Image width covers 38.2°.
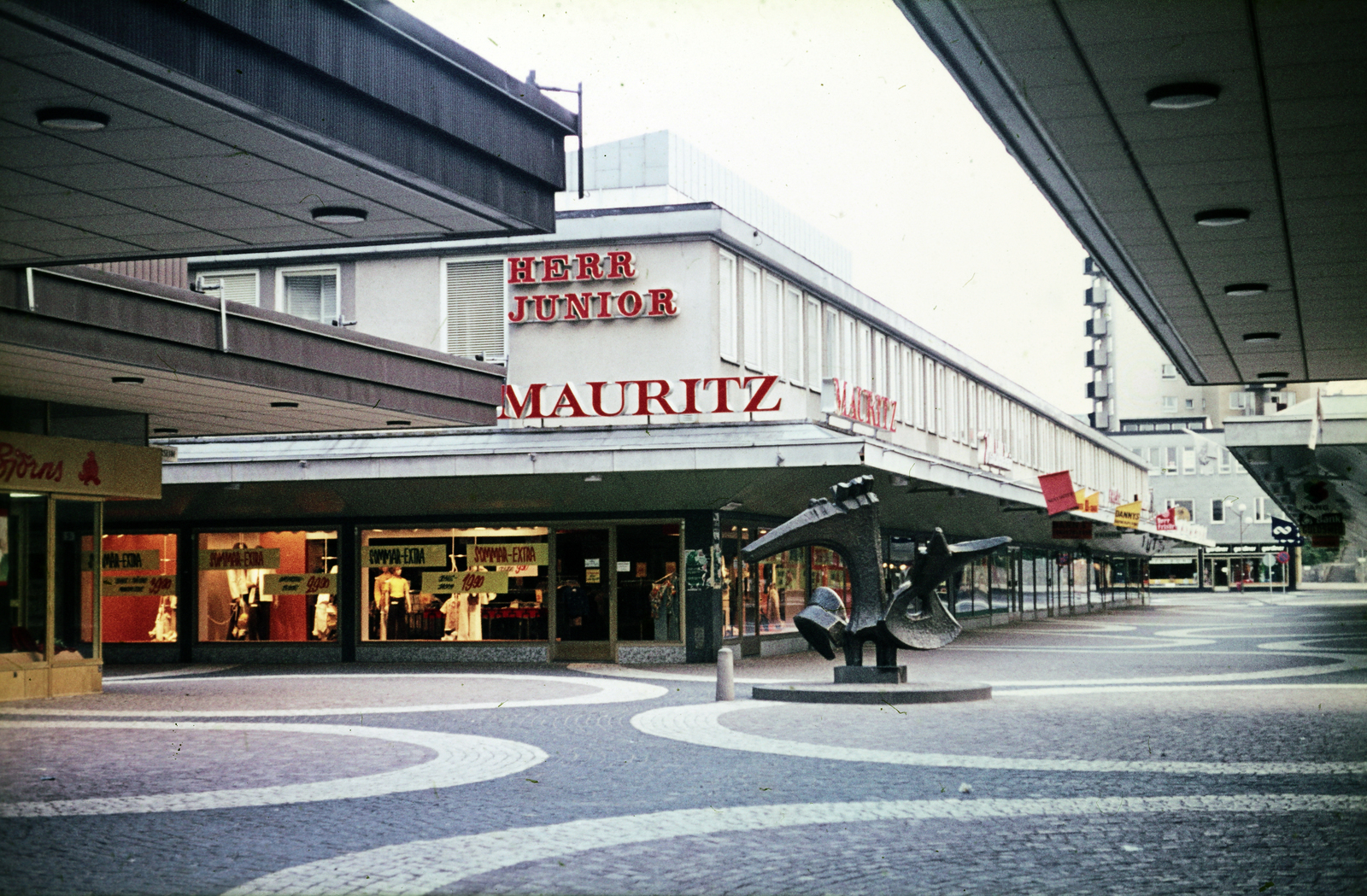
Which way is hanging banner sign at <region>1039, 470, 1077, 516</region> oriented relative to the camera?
toward the camera

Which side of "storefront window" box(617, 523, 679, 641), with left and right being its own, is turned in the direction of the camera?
front

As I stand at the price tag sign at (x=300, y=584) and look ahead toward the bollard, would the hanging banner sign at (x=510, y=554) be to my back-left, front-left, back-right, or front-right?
front-left

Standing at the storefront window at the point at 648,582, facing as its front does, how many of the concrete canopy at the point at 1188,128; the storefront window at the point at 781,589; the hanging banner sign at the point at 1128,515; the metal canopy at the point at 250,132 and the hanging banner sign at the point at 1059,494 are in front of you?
2

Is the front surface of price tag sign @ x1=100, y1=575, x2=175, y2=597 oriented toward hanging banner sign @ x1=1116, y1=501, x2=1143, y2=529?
no

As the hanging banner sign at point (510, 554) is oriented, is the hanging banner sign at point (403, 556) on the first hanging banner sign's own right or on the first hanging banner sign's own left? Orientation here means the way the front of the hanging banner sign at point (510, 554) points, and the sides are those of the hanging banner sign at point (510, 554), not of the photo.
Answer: on the first hanging banner sign's own right

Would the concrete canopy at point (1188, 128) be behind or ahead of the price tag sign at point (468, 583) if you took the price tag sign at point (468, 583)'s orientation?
ahead

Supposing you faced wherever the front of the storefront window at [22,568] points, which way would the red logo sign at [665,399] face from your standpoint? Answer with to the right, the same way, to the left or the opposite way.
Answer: the same way

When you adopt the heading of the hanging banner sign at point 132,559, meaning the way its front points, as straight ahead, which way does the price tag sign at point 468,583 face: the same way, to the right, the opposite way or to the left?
the same way

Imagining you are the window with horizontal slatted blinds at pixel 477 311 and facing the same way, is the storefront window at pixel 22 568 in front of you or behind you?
in front

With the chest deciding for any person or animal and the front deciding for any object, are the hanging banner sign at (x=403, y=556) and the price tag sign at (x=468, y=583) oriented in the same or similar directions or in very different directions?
same or similar directions

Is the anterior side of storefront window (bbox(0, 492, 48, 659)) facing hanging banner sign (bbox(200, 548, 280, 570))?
no

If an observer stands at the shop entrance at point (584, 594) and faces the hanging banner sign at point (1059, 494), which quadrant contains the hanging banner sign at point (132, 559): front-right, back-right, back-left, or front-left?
back-left

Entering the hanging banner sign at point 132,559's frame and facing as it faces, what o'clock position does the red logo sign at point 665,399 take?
The red logo sign is roughly at 10 o'clock from the hanging banner sign.

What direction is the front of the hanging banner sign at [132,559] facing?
toward the camera

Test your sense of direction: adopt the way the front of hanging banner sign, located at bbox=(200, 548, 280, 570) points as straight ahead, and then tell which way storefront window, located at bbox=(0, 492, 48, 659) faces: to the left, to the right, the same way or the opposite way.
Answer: the same way

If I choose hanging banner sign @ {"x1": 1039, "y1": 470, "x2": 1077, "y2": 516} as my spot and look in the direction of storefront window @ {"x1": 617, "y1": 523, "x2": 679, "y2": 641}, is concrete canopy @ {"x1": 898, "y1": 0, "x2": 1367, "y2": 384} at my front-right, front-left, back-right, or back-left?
front-left

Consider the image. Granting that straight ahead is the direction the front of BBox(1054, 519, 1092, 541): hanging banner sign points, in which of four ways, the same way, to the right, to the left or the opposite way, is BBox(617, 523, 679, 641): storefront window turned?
the same way
